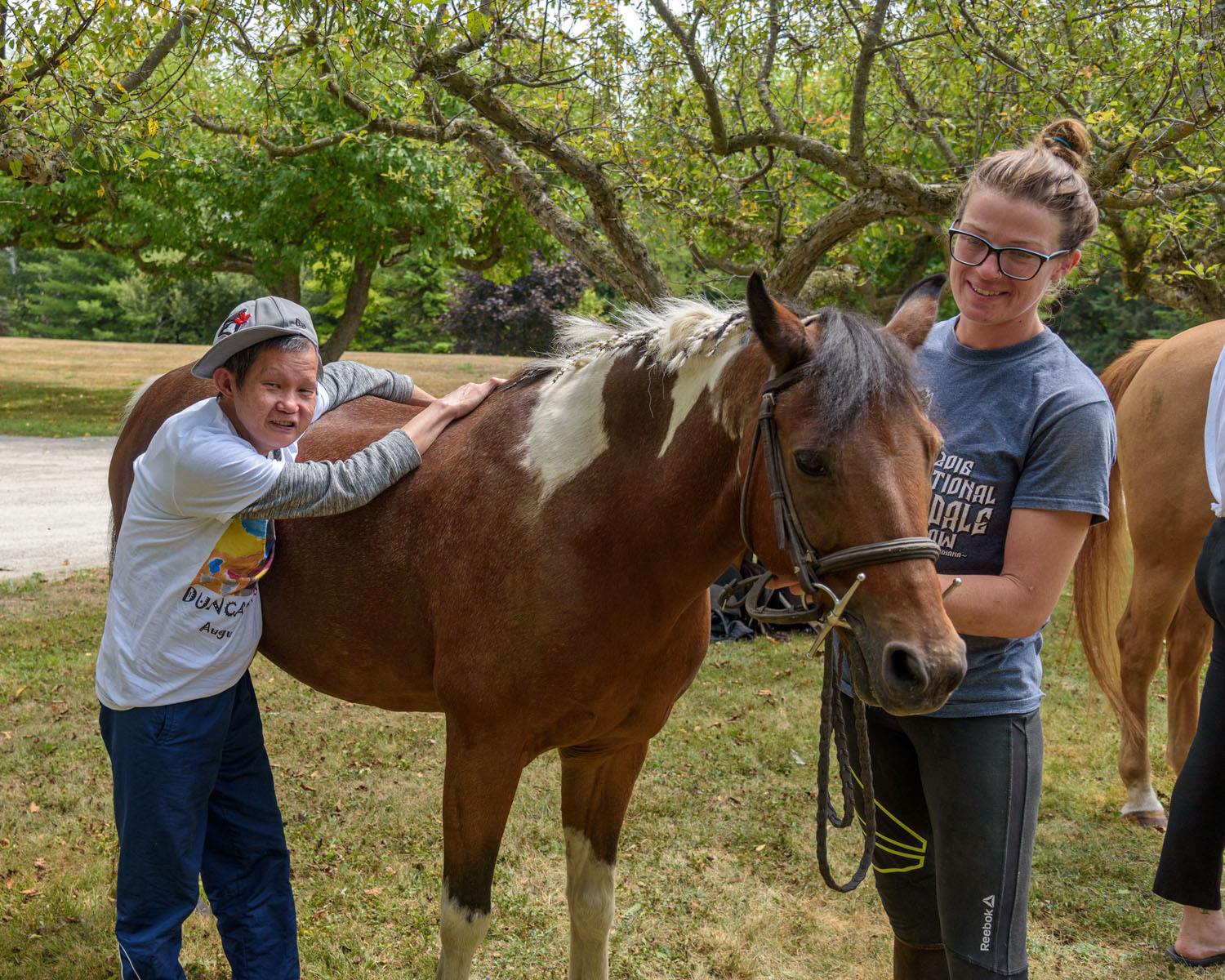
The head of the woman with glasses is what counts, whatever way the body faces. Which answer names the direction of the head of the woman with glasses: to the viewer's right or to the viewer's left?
to the viewer's left

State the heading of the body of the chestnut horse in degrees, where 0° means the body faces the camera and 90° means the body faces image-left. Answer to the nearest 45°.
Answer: approximately 270°

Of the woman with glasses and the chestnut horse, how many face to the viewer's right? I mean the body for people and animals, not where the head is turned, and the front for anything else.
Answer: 1

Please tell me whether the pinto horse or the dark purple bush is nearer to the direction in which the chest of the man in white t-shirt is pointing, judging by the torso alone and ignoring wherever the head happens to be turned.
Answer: the pinto horse

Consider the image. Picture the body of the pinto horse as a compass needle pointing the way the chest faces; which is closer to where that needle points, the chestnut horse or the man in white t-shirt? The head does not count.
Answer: the chestnut horse

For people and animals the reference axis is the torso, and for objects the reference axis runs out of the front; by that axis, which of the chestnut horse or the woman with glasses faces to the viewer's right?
the chestnut horse

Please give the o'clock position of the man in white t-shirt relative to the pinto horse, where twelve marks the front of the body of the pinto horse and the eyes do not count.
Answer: The man in white t-shirt is roughly at 5 o'clock from the pinto horse.

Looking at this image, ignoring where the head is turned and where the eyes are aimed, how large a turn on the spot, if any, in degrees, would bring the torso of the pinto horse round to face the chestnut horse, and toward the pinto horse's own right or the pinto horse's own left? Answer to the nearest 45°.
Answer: approximately 90° to the pinto horse's own left
